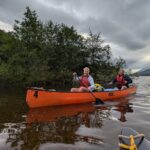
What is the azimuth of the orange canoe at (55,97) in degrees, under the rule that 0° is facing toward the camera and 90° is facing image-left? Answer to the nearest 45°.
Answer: approximately 45°
